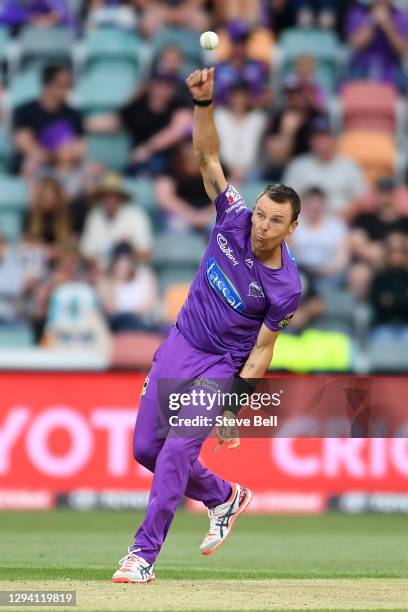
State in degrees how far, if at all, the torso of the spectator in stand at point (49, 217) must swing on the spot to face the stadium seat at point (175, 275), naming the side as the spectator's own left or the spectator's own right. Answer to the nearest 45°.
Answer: approximately 90° to the spectator's own left

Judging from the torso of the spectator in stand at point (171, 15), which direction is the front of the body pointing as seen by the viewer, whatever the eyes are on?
toward the camera

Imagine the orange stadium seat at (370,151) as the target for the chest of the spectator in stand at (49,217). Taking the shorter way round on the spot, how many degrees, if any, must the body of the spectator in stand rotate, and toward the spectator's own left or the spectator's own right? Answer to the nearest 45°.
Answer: approximately 90° to the spectator's own left

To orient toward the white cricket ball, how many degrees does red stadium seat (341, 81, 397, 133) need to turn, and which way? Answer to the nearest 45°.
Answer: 0° — it already faces it

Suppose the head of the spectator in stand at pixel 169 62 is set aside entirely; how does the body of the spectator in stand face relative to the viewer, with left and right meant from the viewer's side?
facing the viewer

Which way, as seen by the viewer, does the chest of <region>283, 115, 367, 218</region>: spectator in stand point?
toward the camera

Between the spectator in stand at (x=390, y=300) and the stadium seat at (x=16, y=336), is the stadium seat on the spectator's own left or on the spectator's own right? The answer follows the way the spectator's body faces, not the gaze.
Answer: on the spectator's own right

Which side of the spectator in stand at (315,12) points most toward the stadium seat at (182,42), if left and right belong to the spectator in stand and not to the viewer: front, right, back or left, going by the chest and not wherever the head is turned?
right

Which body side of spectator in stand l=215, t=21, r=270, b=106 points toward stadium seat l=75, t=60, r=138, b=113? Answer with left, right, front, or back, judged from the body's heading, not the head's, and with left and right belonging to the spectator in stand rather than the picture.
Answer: right

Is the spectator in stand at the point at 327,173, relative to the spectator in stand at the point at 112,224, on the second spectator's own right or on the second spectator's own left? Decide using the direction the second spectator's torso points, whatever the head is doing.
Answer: on the second spectator's own left
